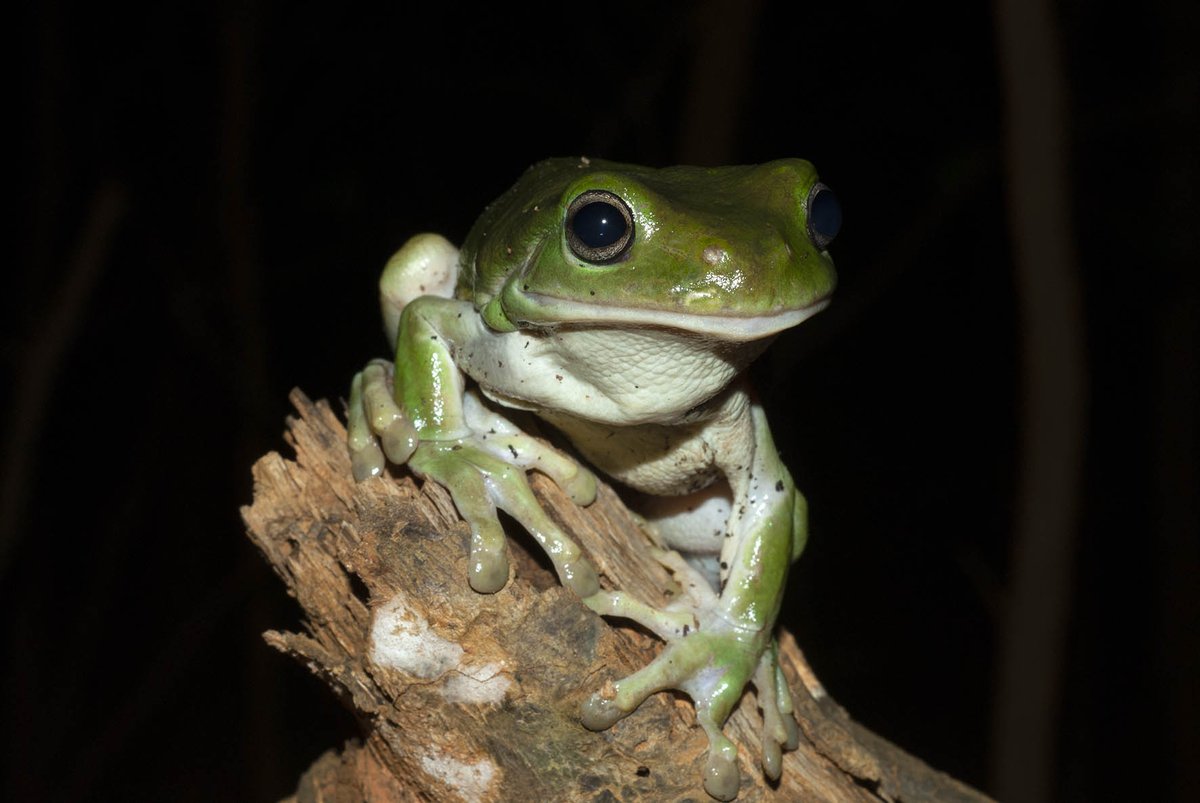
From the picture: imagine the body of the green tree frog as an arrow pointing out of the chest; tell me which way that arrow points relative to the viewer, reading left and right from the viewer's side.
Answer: facing the viewer and to the right of the viewer
